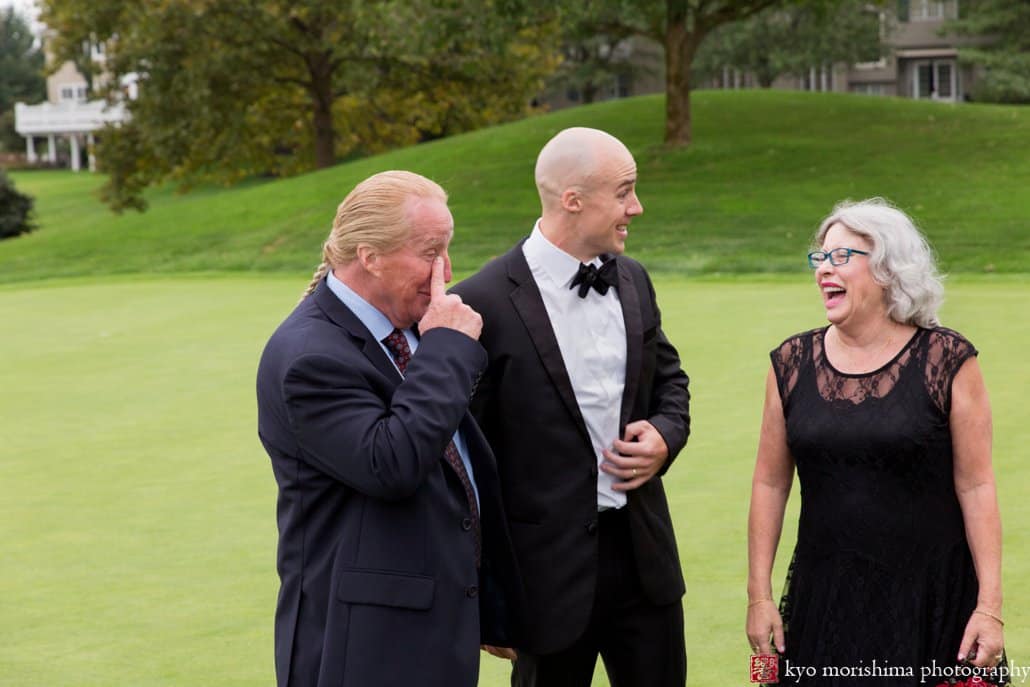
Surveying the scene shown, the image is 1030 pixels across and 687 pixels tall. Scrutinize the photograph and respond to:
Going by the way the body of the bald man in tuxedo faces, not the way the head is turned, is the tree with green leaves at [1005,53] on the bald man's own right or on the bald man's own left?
on the bald man's own left

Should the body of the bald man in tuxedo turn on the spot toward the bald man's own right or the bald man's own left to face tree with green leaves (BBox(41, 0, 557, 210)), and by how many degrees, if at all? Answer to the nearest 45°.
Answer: approximately 135° to the bald man's own left

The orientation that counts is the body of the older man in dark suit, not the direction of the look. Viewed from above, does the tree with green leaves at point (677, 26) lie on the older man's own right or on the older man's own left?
on the older man's own left

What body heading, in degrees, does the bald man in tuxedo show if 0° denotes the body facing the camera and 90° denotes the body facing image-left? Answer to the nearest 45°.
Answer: approximately 315°

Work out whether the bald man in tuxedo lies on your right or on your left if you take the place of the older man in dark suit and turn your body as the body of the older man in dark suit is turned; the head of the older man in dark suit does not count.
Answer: on your left

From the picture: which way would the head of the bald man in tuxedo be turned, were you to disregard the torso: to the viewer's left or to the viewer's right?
to the viewer's right

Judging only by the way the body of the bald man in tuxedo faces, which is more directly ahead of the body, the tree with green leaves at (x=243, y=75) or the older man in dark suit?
the older man in dark suit

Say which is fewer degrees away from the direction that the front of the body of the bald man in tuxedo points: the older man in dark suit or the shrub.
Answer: the older man in dark suit

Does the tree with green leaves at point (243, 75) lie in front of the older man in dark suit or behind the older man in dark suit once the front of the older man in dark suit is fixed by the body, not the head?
behind
